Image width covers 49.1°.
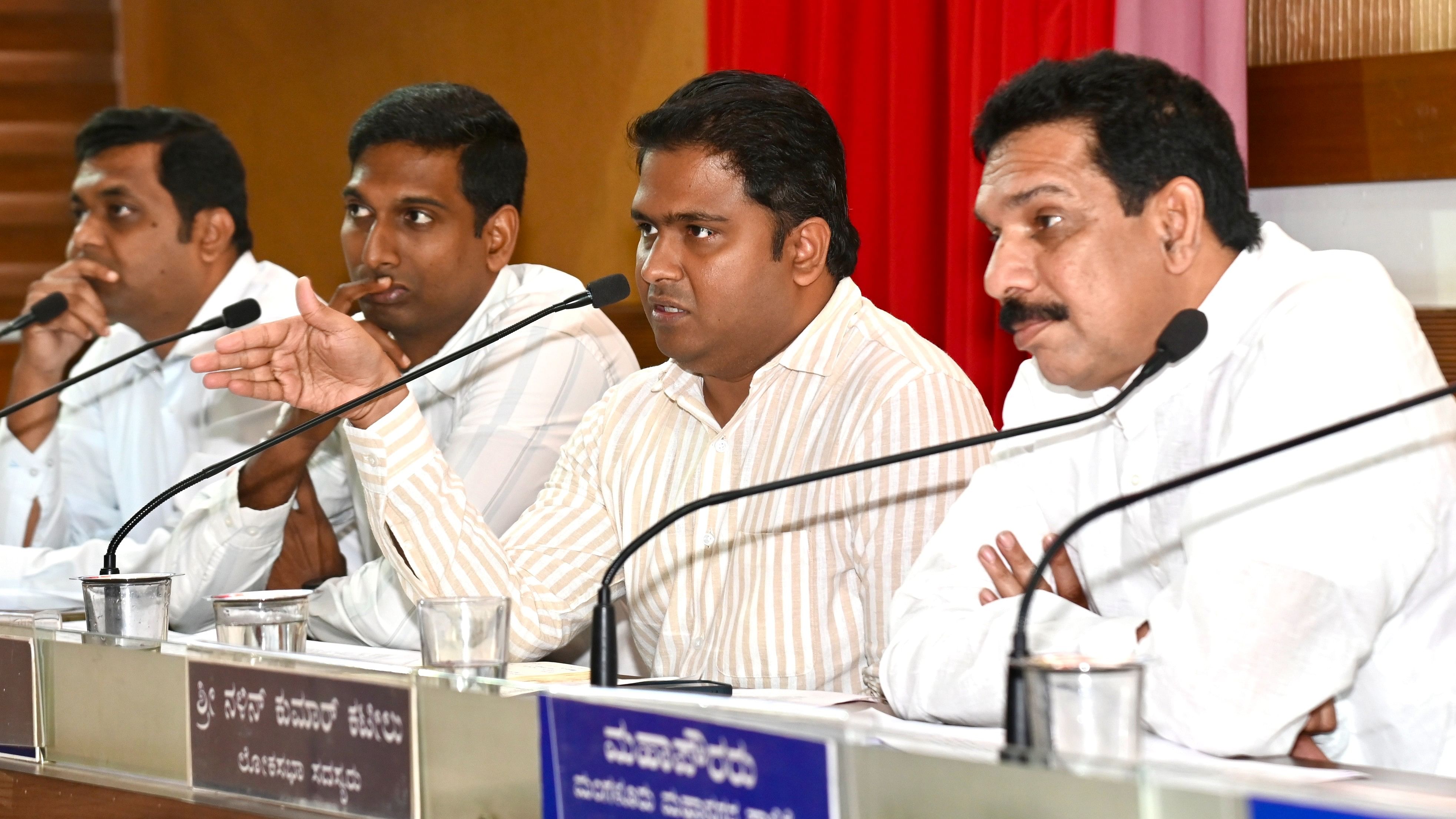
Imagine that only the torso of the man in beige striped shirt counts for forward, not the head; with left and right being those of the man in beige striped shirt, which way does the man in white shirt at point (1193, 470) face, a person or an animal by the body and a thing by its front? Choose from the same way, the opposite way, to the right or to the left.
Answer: the same way

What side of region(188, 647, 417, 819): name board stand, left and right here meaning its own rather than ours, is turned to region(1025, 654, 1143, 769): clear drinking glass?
left

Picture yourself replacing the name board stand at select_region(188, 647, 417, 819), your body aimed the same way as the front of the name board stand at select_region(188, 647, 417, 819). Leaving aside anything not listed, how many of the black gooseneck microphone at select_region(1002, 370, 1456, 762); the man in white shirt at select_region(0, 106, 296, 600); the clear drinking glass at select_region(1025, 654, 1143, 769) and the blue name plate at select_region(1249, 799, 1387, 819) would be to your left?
3

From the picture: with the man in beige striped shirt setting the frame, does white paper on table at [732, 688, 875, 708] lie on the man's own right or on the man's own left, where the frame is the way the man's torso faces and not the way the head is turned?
on the man's own left

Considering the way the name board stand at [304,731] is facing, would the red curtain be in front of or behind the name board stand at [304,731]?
behind

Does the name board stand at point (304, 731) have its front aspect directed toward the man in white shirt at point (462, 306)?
no

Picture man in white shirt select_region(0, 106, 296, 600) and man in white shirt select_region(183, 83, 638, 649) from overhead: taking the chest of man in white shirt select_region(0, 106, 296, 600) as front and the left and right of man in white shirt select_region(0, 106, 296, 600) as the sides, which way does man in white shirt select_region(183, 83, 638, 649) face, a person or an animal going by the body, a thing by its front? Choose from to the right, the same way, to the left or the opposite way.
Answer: the same way

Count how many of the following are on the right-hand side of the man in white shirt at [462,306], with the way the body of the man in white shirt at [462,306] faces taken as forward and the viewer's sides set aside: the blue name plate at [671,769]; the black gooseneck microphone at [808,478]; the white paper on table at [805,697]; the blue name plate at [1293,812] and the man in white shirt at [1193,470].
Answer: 0

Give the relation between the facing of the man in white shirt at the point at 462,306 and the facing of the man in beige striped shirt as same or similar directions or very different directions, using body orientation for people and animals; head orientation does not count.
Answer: same or similar directions

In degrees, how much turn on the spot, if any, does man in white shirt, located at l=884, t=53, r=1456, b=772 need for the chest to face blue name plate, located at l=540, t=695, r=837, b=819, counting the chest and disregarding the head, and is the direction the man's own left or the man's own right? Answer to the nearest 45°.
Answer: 0° — they already face it

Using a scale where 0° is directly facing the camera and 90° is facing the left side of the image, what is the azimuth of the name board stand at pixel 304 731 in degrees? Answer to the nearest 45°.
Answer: approximately 45°

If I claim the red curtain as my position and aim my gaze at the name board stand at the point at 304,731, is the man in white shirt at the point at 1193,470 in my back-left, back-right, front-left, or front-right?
front-left

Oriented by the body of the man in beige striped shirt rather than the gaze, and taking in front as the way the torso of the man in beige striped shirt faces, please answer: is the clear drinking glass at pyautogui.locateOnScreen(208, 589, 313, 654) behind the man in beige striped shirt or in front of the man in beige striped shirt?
in front

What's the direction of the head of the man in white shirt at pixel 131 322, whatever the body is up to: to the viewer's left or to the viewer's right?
to the viewer's left

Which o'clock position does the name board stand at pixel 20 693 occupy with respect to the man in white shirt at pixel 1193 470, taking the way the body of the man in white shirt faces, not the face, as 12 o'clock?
The name board stand is roughly at 1 o'clock from the man in white shirt.

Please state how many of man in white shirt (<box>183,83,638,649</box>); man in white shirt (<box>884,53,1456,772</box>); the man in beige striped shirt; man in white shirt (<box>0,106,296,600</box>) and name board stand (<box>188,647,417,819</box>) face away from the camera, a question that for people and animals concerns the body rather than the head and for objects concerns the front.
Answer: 0

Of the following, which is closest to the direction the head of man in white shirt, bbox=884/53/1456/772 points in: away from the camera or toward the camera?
toward the camera

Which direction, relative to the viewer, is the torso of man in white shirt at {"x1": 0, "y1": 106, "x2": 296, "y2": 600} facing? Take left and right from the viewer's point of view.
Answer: facing the viewer and to the left of the viewer

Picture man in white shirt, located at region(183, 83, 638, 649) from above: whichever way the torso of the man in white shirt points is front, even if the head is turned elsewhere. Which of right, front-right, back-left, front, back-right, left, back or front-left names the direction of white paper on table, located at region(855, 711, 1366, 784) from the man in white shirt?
front-left

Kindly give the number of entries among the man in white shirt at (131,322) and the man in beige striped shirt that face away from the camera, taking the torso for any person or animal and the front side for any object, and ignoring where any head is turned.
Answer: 0
